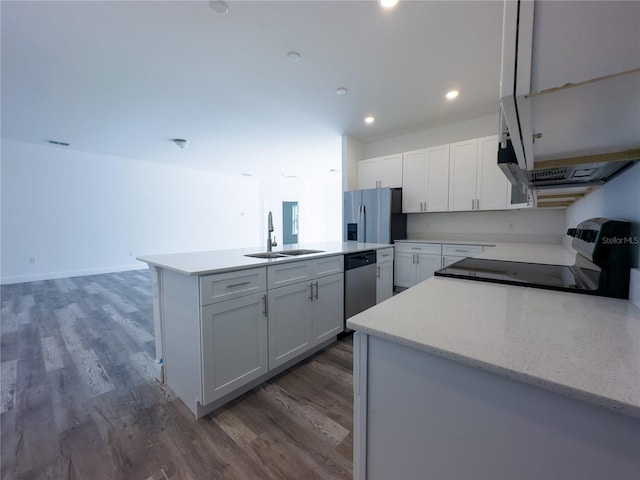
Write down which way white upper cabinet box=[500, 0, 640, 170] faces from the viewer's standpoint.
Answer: facing to the left of the viewer

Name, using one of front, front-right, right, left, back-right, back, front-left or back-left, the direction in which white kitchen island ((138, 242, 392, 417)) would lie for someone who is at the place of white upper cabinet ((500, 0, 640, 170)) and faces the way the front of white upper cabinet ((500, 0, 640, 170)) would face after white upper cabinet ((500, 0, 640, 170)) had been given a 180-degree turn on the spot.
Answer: back

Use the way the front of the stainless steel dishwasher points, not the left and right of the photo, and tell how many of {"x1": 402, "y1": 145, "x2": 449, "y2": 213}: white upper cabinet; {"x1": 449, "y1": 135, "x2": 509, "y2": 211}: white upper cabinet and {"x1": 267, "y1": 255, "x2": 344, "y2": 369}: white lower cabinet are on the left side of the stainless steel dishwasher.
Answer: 2

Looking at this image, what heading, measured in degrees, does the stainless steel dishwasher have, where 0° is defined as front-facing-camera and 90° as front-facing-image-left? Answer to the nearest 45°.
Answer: approximately 315°

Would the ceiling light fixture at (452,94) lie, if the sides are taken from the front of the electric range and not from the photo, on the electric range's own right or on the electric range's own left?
on the electric range's own right

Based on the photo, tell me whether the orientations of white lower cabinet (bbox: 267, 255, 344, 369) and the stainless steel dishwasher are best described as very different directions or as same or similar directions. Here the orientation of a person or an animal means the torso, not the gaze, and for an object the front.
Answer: same or similar directions

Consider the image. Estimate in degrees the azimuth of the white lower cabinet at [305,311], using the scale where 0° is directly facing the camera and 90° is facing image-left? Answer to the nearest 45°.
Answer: approximately 315°

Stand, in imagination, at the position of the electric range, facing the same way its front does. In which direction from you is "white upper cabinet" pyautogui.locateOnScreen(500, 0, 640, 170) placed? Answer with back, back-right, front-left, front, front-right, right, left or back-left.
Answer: left

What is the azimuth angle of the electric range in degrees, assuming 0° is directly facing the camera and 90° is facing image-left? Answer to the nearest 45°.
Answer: approximately 90°

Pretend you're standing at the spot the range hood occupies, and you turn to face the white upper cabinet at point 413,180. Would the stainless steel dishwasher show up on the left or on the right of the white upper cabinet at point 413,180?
left
